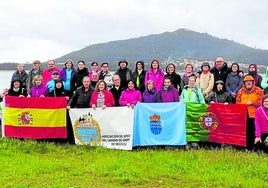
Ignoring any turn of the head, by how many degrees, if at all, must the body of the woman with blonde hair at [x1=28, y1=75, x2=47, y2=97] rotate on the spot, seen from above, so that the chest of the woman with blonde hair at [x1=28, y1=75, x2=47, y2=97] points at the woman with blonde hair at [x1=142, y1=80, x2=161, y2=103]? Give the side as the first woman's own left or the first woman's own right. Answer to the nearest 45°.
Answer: approximately 45° to the first woman's own left

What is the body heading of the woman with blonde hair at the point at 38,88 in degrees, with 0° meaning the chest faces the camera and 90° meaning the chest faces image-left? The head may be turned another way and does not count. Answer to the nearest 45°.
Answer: approximately 0°

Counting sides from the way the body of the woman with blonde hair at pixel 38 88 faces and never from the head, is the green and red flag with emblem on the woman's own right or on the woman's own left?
on the woman's own left
